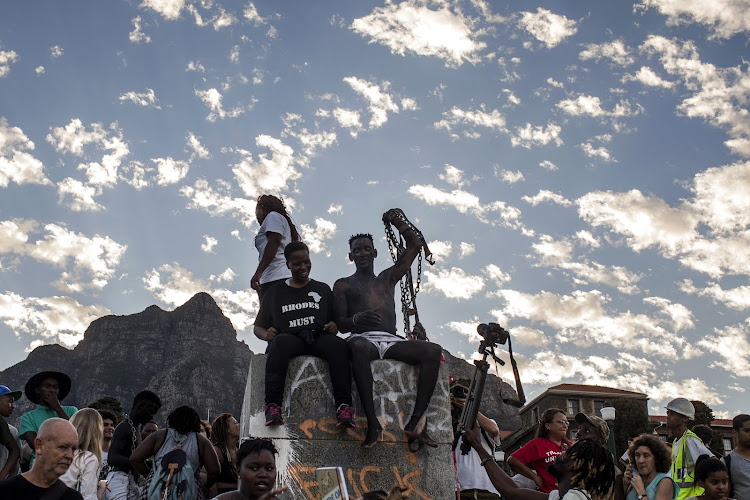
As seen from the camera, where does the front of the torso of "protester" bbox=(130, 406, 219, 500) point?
away from the camera

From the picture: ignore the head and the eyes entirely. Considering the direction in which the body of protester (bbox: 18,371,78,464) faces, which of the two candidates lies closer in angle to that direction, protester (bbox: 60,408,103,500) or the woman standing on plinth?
the protester

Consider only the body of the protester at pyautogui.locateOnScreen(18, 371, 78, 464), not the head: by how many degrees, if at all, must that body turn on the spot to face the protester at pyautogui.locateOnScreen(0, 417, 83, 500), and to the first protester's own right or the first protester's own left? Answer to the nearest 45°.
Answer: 0° — they already face them

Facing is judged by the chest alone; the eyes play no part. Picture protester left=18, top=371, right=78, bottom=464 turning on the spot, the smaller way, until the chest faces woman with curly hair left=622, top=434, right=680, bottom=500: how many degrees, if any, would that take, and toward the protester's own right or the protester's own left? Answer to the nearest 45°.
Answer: approximately 45° to the protester's own left

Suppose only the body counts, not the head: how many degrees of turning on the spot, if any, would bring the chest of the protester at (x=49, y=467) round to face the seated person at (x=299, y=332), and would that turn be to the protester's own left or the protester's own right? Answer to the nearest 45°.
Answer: approximately 90° to the protester's own left

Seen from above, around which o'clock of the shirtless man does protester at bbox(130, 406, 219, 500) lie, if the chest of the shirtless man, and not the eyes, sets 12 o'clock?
The protester is roughly at 3 o'clock from the shirtless man.

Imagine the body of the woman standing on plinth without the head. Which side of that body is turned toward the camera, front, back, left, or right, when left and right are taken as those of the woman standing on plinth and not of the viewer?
left

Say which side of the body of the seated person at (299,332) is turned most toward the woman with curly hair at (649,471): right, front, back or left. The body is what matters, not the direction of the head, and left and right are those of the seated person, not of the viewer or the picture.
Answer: left

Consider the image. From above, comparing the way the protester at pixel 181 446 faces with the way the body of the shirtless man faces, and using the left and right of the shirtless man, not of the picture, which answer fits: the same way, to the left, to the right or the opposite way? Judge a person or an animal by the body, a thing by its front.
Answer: the opposite way

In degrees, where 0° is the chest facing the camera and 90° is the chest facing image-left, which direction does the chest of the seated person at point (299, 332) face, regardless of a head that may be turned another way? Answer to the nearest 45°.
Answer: approximately 0°

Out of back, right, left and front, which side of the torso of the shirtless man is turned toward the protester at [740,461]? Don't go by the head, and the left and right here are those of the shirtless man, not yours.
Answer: left

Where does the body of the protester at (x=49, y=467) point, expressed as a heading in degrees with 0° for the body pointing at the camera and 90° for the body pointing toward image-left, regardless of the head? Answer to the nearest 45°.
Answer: approximately 315°
